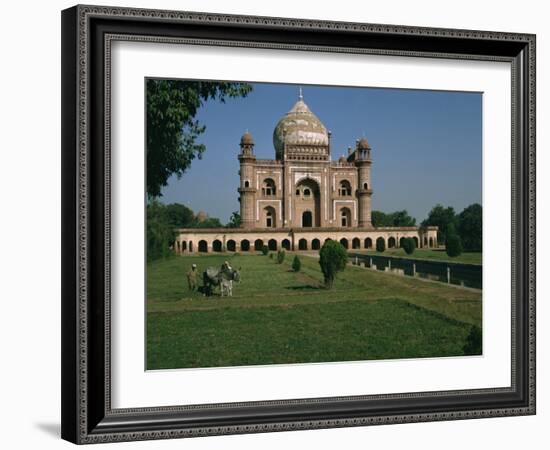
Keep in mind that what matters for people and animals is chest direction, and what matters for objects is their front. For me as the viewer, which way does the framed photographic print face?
facing the viewer and to the right of the viewer
